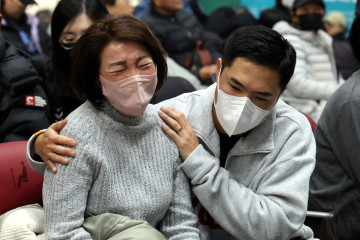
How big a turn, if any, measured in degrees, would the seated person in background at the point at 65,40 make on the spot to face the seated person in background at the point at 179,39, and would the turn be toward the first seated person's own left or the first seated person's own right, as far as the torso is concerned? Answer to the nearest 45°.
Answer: approximately 135° to the first seated person's own left

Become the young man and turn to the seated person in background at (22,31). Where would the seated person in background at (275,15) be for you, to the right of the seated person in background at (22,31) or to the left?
right

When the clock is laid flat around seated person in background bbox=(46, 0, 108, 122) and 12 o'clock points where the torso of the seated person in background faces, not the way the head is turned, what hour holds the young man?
The young man is roughly at 11 o'clock from the seated person in background.

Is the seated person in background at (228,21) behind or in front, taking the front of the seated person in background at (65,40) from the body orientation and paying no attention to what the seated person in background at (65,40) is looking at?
behind

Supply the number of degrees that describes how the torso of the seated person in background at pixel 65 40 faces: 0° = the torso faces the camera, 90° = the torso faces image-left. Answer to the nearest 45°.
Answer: approximately 0°

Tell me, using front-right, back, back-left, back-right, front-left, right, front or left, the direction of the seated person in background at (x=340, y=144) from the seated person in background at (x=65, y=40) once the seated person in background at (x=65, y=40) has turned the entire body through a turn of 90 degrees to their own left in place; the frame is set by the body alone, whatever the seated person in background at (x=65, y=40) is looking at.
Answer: front-right
